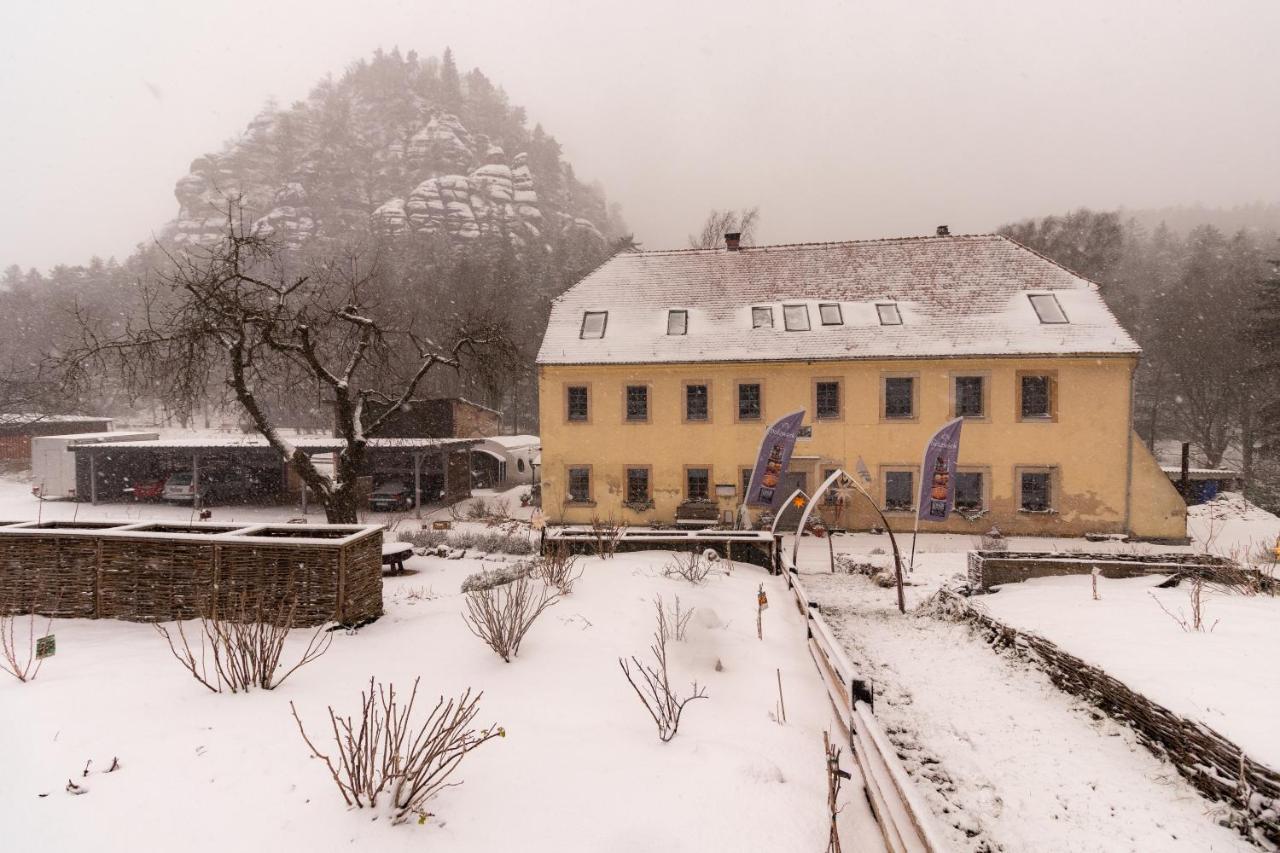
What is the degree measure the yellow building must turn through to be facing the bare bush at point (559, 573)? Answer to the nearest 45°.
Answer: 0° — it already faces it

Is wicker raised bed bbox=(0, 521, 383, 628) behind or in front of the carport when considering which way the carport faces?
in front

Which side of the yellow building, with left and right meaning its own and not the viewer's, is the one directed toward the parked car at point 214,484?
right

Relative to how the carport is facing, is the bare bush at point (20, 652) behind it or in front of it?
in front

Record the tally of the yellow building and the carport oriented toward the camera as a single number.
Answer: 2

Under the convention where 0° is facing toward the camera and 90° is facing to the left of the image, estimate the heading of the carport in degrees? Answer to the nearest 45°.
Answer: approximately 0°

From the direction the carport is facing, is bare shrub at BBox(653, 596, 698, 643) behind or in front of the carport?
in front
